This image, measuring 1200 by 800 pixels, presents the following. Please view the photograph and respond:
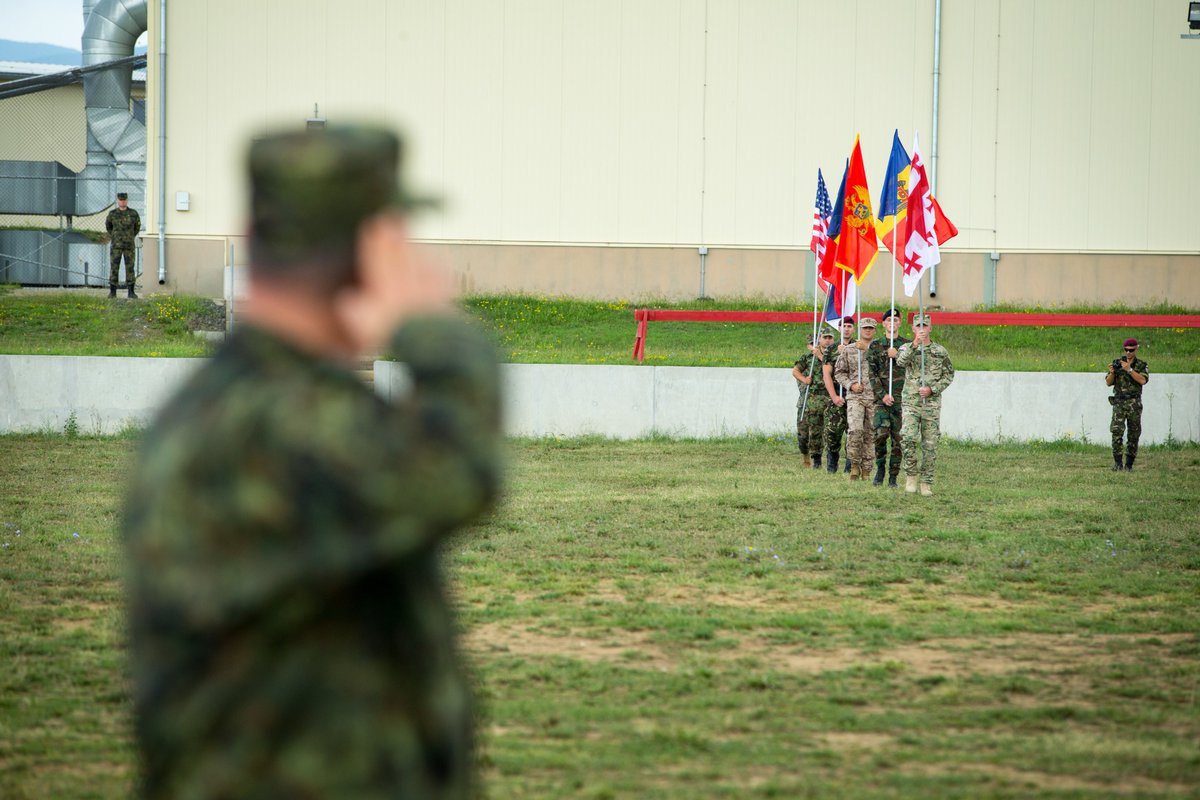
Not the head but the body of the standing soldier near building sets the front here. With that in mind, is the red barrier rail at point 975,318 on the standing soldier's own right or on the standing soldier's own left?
on the standing soldier's own left

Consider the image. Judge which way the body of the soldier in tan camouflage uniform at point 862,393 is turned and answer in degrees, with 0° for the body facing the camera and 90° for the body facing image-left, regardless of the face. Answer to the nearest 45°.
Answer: approximately 0°

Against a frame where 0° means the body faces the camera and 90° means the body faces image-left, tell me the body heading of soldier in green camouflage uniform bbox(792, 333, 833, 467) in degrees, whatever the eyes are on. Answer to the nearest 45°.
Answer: approximately 0°

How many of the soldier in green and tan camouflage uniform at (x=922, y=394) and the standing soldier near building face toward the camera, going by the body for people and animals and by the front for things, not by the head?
2

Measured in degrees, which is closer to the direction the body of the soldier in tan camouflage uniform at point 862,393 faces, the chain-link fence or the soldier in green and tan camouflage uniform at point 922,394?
the soldier in green and tan camouflage uniform

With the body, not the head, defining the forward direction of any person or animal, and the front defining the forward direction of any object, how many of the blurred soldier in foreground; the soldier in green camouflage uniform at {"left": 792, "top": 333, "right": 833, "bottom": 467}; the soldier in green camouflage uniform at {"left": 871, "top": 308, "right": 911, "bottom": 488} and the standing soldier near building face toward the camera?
3

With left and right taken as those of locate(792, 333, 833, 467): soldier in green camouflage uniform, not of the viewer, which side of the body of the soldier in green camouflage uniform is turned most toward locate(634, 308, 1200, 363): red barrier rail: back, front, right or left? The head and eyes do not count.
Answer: back
